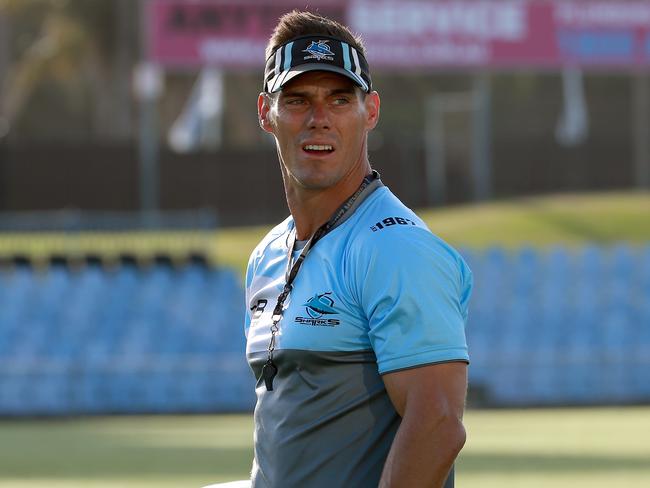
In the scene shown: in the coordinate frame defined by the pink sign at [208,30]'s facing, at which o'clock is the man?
The man is roughly at 12 o'clock from the pink sign.

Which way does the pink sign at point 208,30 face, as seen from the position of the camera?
facing the viewer

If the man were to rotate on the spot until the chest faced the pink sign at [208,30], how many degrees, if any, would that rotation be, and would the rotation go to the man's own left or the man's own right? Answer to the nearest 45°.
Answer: approximately 135° to the man's own right

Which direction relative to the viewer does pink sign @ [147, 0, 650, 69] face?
toward the camera

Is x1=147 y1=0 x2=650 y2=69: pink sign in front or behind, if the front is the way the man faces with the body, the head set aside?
behind

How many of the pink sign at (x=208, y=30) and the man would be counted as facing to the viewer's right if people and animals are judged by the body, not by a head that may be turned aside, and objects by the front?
0

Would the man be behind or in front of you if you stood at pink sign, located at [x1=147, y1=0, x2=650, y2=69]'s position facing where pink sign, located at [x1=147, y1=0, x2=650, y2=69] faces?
in front

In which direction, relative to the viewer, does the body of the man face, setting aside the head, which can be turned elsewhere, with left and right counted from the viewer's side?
facing the viewer and to the left of the viewer
